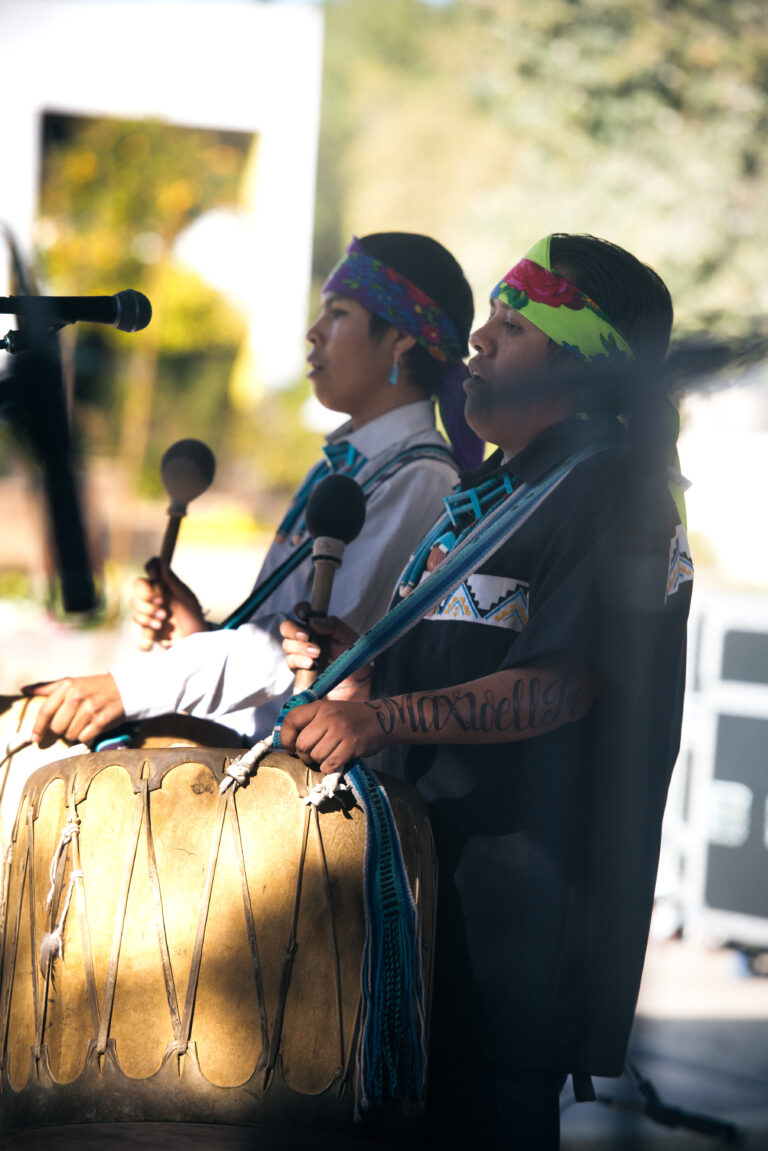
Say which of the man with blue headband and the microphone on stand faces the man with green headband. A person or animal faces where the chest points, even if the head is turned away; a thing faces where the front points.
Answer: the microphone on stand

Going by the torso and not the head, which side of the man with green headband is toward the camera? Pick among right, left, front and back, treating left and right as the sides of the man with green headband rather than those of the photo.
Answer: left

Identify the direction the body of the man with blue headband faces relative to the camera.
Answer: to the viewer's left

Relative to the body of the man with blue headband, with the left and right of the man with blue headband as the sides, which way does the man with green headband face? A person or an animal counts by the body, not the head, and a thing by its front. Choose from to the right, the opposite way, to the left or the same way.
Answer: the same way

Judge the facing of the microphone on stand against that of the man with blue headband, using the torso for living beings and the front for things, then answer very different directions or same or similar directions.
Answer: very different directions

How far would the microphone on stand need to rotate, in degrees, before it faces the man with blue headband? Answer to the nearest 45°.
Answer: approximately 45° to its left

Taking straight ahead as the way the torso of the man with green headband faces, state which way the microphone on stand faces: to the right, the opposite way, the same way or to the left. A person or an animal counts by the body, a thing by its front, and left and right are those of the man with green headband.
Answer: the opposite way

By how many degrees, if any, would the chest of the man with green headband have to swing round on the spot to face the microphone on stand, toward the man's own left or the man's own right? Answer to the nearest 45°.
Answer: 0° — they already face it

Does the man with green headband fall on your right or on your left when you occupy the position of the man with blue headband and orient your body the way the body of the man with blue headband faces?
on your left

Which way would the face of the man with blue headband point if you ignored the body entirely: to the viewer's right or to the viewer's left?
to the viewer's left

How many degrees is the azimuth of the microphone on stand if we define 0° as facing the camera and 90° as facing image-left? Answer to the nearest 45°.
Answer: approximately 270°

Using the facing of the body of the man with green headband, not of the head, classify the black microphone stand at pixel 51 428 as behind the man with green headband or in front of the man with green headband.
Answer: in front

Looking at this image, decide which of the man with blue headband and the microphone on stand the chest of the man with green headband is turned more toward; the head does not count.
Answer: the microphone on stand
